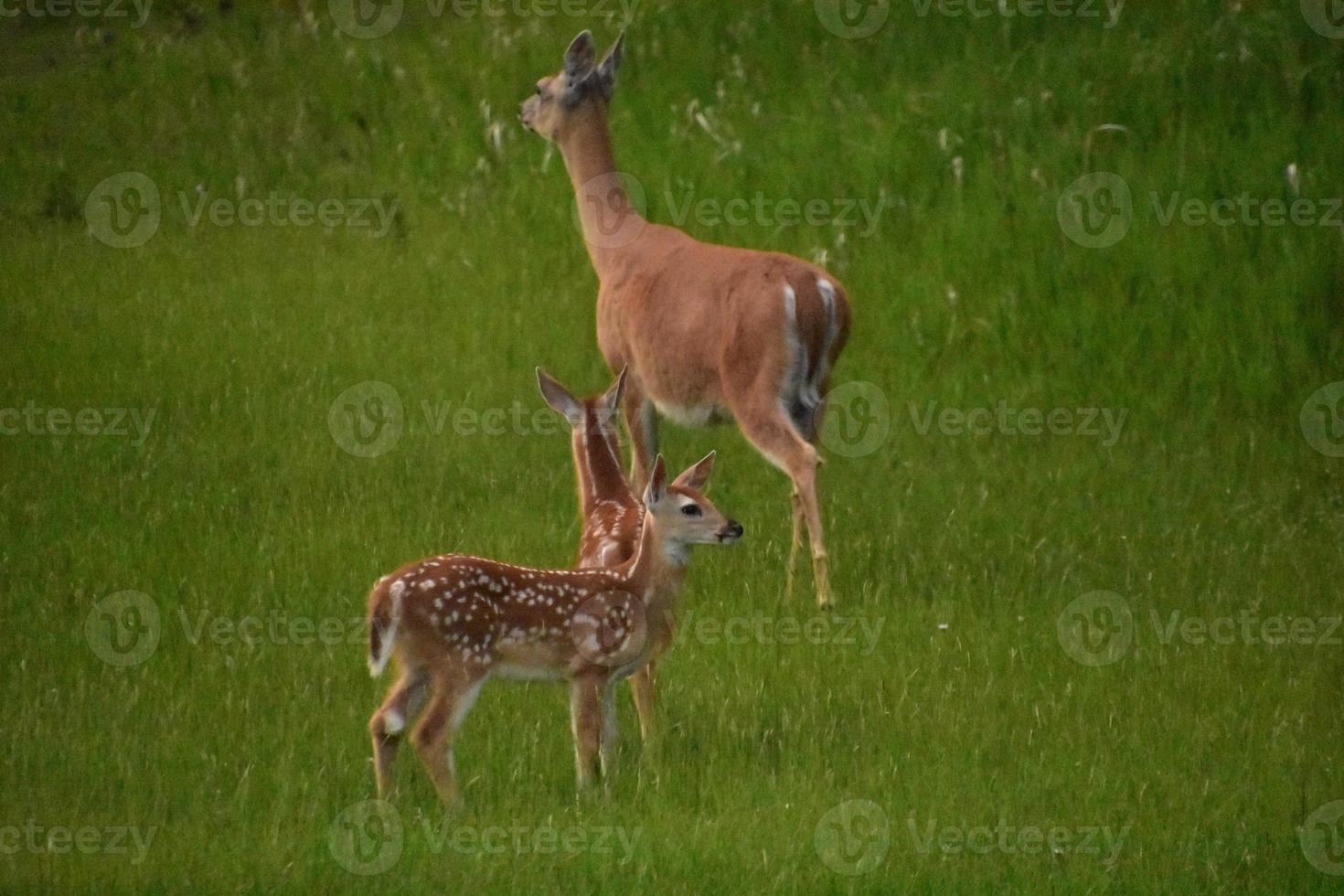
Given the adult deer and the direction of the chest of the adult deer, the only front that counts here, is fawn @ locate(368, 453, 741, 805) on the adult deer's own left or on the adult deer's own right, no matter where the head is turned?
on the adult deer's own left

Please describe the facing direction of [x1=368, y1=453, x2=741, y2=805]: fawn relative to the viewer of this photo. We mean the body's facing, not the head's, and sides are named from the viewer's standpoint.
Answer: facing to the right of the viewer

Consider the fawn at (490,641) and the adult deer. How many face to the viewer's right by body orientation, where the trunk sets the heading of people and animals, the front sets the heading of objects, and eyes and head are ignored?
1

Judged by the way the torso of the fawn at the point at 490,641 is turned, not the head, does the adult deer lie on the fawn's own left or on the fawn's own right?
on the fawn's own left

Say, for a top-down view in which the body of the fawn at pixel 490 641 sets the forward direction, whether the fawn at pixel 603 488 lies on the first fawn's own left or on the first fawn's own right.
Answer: on the first fawn's own left

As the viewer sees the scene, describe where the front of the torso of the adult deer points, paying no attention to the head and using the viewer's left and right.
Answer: facing away from the viewer and to the left of the viewer

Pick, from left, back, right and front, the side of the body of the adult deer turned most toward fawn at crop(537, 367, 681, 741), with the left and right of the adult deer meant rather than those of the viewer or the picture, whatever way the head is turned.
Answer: left
